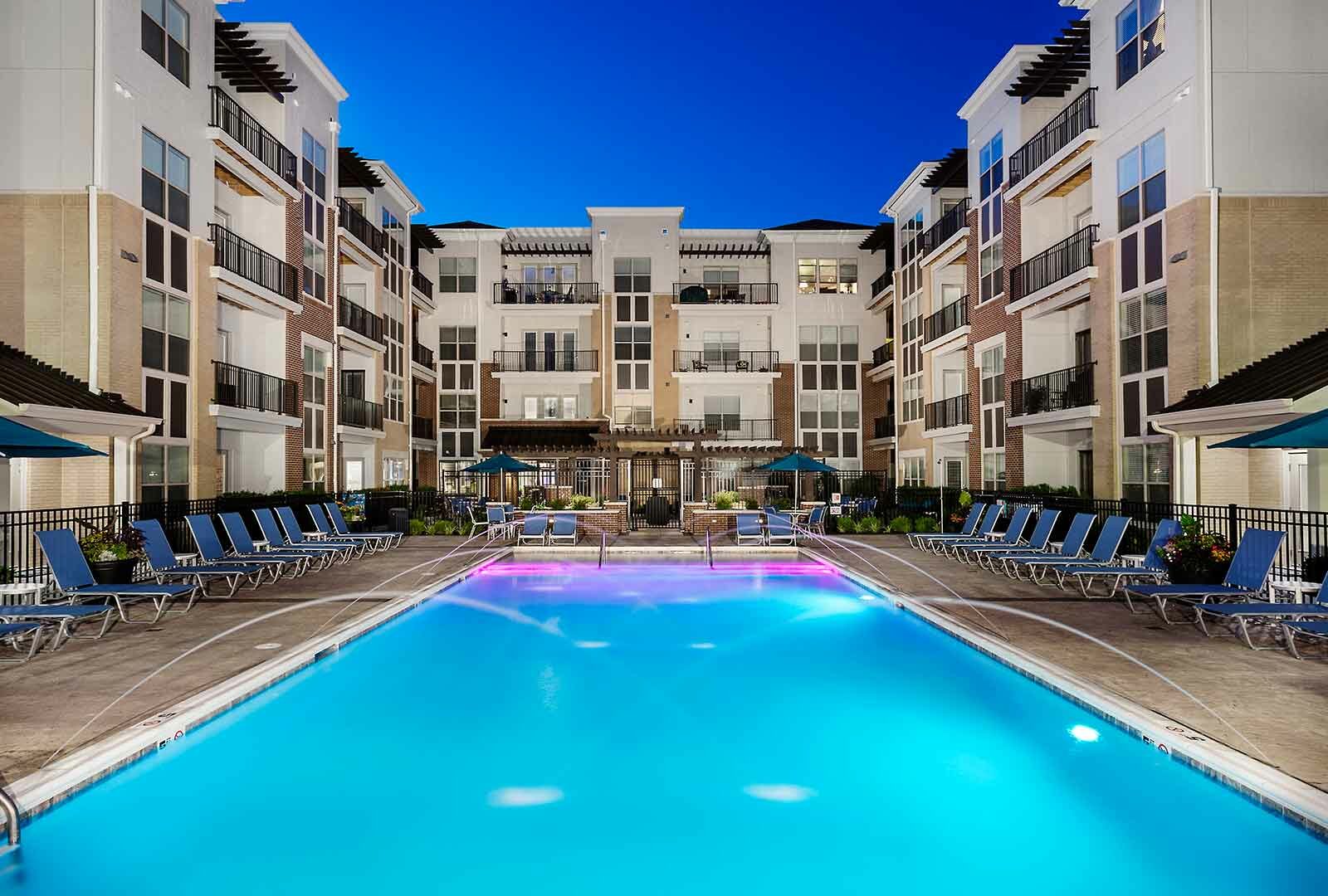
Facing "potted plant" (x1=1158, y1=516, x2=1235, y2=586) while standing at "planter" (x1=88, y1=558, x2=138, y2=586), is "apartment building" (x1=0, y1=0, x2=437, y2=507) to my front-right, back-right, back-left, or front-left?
back-left

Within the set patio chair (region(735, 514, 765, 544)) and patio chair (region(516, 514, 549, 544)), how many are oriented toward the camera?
2

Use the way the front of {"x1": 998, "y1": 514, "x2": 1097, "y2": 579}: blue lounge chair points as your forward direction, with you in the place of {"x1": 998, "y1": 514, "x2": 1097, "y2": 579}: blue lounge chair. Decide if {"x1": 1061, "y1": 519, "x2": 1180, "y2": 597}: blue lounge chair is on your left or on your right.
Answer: on your left

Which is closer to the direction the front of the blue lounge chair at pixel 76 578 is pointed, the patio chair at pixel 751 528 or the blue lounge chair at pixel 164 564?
the patio chair

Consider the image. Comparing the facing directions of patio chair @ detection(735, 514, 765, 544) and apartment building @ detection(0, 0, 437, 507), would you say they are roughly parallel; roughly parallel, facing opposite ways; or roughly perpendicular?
roughly perpendicular

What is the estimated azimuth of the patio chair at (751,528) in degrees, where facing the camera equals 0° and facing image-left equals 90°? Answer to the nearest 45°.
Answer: approximately 0°

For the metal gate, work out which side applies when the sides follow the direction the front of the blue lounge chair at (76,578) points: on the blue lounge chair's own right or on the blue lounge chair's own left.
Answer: on the blue lounge chair's own left

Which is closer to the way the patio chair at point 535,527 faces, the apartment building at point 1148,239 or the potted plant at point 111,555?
the potted plant

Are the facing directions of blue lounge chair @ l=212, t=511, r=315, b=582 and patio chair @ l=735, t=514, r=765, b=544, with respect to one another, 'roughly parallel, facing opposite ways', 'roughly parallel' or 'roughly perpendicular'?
roughly perpendicular

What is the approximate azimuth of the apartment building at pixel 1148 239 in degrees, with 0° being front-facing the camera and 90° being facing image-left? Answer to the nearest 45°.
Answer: approximately 45°

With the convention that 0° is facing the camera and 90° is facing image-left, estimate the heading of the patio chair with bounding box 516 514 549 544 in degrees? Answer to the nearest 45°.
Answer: approximately 0°

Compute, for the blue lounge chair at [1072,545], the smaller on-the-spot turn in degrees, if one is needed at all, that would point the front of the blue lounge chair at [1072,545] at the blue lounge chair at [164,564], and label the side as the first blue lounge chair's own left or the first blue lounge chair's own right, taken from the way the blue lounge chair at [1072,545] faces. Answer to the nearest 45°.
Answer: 0° — it already faces it
